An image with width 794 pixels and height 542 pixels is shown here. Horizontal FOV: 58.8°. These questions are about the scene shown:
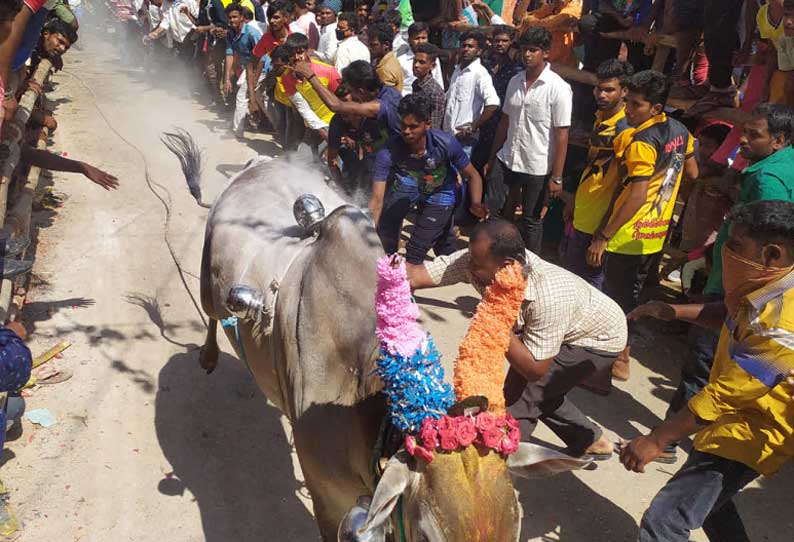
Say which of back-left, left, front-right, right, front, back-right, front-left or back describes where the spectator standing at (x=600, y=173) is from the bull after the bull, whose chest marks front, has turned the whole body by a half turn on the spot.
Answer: right

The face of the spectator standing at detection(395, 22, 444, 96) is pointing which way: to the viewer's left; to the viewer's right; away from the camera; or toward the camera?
toward the camera

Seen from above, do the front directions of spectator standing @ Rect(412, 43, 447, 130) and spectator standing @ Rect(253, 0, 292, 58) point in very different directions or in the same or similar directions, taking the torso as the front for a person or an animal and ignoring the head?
same or similar directions

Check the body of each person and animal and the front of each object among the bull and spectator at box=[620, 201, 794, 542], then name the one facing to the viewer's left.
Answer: the spectator

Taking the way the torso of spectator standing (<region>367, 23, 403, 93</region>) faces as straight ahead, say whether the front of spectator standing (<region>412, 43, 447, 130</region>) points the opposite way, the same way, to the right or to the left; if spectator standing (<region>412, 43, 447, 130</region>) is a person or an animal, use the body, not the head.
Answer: the same way

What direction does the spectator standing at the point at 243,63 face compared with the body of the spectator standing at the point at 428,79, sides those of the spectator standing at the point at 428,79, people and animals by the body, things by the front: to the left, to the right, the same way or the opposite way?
the same way

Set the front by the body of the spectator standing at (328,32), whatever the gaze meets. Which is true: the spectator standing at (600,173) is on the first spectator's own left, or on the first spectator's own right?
on the first spectator's own left

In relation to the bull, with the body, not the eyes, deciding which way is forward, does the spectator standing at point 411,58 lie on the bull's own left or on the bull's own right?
on the bull's own left

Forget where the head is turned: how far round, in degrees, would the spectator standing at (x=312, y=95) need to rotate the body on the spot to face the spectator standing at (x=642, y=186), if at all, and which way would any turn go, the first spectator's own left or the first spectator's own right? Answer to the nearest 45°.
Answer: approximately 90° to the first spectator's own left

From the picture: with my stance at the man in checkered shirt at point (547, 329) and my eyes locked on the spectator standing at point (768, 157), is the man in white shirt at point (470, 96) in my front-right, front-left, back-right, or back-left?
front-left

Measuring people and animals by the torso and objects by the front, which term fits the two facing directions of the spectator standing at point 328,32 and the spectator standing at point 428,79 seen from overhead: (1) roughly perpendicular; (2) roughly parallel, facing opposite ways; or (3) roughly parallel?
roughly parallel

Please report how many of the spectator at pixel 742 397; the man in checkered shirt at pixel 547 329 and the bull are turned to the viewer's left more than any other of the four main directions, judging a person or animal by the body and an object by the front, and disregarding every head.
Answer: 2

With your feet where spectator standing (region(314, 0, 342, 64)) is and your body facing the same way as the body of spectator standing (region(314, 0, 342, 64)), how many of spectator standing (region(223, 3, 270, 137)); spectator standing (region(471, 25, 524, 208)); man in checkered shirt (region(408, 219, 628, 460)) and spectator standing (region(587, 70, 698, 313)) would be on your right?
1

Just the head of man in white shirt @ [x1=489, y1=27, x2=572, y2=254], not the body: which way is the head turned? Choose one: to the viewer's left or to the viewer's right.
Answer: to the viewer's left

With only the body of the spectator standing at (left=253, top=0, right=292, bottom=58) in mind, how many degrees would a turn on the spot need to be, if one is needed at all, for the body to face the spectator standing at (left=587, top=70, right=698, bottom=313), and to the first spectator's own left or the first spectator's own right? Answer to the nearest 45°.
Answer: approximately 45° to the first spectator's own left

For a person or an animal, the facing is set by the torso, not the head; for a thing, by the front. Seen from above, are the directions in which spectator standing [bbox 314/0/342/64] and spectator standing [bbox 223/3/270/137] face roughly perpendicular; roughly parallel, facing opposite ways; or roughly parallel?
roughly parallel
